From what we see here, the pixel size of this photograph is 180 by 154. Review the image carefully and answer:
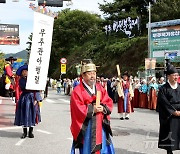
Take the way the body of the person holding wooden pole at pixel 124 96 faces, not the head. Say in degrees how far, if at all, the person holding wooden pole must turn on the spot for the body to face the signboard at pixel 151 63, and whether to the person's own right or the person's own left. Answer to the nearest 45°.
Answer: approximately 180°

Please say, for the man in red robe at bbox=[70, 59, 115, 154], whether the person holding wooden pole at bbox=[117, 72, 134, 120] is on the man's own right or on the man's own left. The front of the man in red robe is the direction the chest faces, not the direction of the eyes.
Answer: on the man's own left

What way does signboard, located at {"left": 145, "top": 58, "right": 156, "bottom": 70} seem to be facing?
toward the camera

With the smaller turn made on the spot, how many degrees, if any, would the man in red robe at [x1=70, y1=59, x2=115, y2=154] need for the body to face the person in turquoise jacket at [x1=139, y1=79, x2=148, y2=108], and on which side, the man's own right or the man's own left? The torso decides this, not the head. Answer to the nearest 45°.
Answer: approximately 135° to the man's own left

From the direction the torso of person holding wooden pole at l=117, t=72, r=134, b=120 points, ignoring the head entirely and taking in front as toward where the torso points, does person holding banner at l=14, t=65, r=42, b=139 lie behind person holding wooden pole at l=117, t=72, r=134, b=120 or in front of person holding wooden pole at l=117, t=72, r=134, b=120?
in front

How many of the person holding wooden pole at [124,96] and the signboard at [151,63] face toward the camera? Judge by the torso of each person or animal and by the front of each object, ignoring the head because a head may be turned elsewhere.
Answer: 2

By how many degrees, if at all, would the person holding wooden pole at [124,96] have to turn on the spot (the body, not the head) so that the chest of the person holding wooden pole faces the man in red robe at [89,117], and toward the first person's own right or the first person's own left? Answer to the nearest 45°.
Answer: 0° — they already face them

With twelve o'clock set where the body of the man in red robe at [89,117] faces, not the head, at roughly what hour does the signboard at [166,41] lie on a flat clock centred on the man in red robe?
The signboard is roughly at 8 o'clock from the man in red robe.

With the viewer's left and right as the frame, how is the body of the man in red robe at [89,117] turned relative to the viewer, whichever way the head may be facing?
facing the viewer and to the right of the viewer

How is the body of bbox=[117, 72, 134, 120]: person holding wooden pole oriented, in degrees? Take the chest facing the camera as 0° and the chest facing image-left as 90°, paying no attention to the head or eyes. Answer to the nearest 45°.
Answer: approximately 0°

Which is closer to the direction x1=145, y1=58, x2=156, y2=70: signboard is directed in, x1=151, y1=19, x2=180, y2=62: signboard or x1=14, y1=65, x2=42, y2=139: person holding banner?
the person holding banner

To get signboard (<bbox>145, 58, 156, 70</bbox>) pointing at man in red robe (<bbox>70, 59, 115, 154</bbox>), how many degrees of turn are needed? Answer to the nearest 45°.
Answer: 0° — it already faces them
